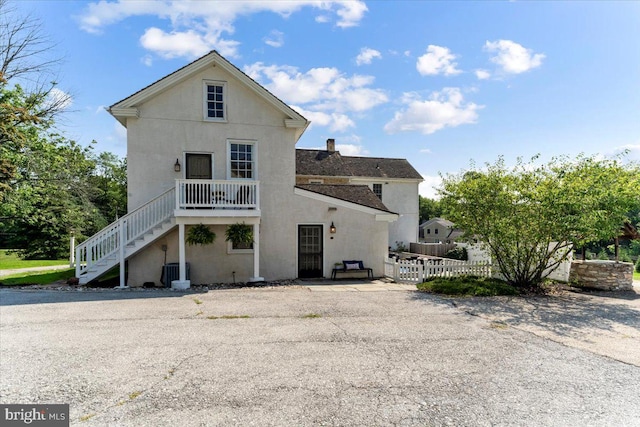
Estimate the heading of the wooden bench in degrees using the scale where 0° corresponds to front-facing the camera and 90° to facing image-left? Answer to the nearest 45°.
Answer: approximately 0°

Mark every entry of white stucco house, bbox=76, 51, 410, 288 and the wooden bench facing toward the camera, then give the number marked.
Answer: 2

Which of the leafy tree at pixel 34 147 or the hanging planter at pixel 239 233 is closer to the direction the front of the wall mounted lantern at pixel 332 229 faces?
the hanging planter

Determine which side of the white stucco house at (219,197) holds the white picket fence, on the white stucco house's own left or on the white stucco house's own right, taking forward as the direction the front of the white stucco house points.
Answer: on the white stucco house's own left

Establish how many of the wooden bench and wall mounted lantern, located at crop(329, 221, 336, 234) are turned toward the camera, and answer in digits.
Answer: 2

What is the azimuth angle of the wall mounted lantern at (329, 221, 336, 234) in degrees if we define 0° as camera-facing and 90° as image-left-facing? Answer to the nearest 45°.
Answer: approximately 0°
